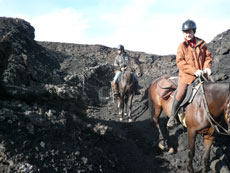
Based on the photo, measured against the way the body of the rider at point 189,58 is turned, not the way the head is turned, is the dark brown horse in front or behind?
behind
